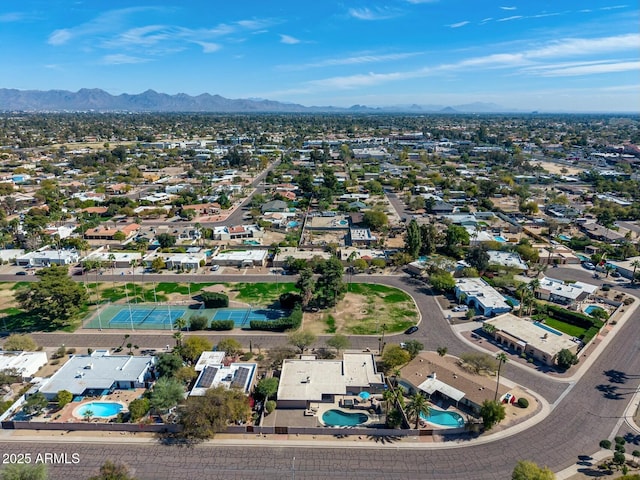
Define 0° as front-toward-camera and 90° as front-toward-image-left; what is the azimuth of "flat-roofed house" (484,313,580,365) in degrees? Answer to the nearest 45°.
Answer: approximately 45°

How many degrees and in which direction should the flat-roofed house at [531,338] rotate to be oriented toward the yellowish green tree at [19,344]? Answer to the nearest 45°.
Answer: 0° — it already faces it

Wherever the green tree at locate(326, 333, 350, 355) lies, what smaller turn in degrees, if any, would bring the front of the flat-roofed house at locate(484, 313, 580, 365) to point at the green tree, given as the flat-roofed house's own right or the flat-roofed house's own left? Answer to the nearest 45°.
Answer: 0° — it already faces it

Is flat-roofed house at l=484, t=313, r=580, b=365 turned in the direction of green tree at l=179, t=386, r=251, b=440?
yes

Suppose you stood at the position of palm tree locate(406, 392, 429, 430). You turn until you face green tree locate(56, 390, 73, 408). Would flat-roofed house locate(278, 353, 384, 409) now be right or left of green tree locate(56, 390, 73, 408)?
right

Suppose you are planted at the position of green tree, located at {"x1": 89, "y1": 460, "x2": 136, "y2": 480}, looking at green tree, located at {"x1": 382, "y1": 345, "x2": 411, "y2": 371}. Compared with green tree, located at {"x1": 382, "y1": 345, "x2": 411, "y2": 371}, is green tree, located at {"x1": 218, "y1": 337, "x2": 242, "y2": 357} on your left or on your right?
left

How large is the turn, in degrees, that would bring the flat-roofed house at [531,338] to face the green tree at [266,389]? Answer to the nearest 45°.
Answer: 0° — it already faces it

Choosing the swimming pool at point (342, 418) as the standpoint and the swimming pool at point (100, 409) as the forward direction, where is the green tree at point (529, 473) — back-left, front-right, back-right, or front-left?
back-left

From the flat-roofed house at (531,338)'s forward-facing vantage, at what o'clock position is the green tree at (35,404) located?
The green tree is roughly at 12 o'clock from the flat-roofed house.

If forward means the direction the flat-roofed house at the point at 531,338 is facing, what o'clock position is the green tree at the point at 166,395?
The green tree is roughly at 12 o'clock from the flat-roofed house.

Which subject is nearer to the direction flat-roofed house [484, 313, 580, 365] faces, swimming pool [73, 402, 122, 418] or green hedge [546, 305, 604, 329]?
the swimming pool

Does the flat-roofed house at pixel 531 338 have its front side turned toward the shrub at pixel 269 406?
yes

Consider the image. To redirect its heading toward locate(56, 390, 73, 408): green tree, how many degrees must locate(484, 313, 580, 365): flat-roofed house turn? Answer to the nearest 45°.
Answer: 0° — it already faces it

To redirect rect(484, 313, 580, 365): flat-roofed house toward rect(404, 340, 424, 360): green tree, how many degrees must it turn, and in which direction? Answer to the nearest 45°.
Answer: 0° — it already faces it
